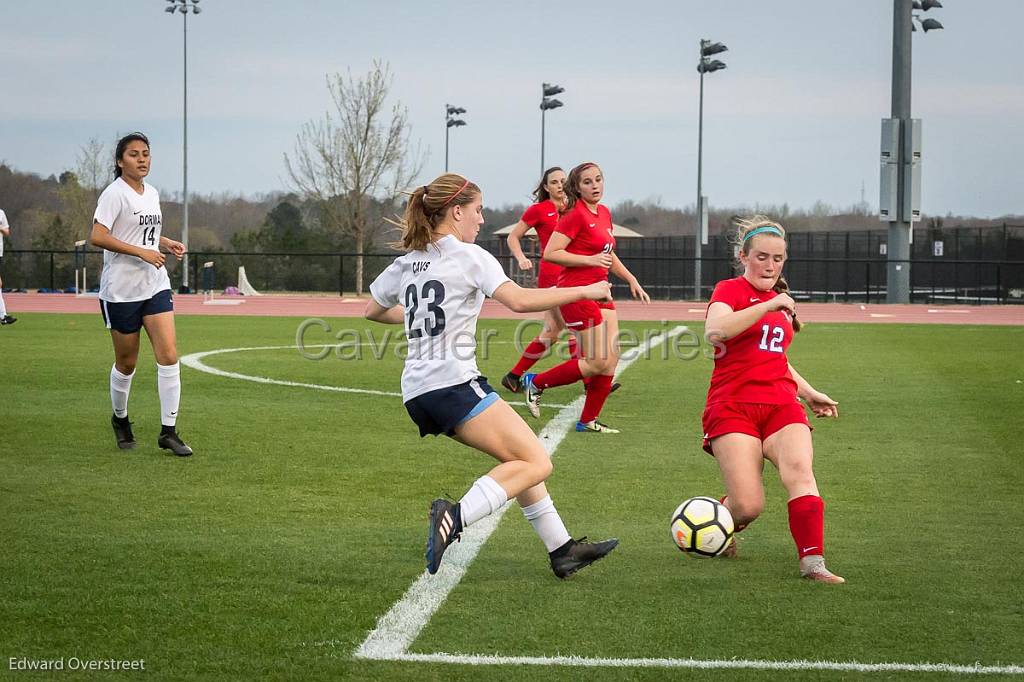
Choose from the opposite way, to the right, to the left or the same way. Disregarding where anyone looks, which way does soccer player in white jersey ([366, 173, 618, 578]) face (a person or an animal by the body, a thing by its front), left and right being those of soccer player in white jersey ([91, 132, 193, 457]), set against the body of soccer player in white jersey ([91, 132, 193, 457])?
to the left

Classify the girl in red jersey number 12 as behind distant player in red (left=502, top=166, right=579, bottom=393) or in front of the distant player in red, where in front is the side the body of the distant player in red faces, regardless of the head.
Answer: in front

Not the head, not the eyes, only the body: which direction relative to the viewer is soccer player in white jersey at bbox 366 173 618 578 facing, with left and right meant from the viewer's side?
facing away from the viewer and to the right of the viewer

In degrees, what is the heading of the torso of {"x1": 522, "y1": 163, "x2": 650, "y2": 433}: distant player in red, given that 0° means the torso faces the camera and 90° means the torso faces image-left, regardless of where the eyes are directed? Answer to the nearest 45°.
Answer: approximately 315°

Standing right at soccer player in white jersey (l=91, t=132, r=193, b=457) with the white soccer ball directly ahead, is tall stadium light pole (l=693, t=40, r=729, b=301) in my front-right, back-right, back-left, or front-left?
back-left

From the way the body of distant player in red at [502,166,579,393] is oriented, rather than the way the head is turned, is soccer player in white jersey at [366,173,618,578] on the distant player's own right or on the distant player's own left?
on the distant player's own right

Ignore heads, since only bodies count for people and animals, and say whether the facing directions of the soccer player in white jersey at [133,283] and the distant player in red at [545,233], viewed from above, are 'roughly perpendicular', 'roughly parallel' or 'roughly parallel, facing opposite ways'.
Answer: roughly parallel

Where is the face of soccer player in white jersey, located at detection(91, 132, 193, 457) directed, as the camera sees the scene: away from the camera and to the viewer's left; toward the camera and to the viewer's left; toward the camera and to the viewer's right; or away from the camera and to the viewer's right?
toward the camera and to the viewer's right

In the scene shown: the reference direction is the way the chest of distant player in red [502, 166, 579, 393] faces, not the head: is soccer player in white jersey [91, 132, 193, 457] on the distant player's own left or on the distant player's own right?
on the distant player's own right
